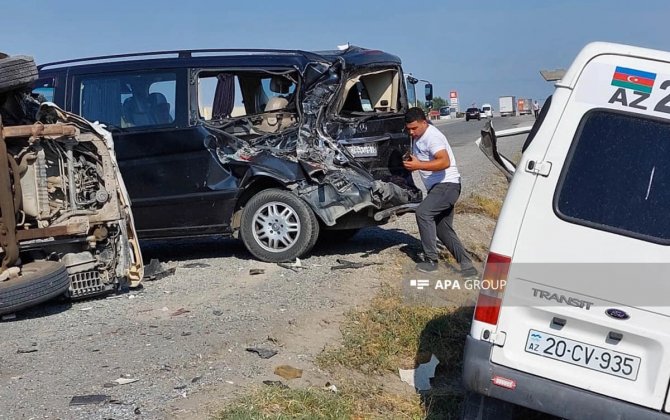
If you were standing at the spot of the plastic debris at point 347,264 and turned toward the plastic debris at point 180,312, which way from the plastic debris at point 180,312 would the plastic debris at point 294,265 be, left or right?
right

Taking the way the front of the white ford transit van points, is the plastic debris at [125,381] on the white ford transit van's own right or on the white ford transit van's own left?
on the white ford transit van's own left

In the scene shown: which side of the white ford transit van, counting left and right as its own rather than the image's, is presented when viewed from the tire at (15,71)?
left

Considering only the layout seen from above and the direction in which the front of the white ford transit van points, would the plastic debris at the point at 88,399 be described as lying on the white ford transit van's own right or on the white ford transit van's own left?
on the white ford transit van's own left

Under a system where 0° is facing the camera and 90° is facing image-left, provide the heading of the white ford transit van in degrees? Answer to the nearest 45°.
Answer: approximately 180°

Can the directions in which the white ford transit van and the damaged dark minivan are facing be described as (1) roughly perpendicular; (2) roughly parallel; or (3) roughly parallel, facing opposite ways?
roughly perpendicular

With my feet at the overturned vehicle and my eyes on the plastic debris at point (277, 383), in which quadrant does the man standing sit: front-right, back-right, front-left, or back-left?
front-left
